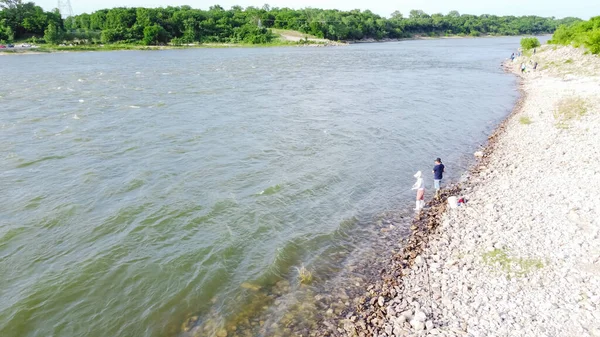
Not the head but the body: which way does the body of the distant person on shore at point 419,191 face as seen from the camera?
to the viewer's left

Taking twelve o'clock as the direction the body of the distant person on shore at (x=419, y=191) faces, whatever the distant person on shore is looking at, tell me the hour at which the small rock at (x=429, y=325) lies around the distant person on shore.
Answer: The small rock is roughly at 9 o'clock from the distant person on shore.

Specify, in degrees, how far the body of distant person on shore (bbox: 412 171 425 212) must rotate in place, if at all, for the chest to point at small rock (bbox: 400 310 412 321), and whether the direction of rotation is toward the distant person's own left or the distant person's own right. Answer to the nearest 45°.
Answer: approximately 90° to the distant person's own left

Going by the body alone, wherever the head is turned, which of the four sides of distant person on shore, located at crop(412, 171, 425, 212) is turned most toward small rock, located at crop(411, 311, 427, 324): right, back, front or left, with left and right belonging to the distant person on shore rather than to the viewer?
left

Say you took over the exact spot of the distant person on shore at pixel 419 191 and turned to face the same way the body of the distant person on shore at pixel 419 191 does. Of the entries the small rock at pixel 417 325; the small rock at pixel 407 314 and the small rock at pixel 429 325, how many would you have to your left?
3
